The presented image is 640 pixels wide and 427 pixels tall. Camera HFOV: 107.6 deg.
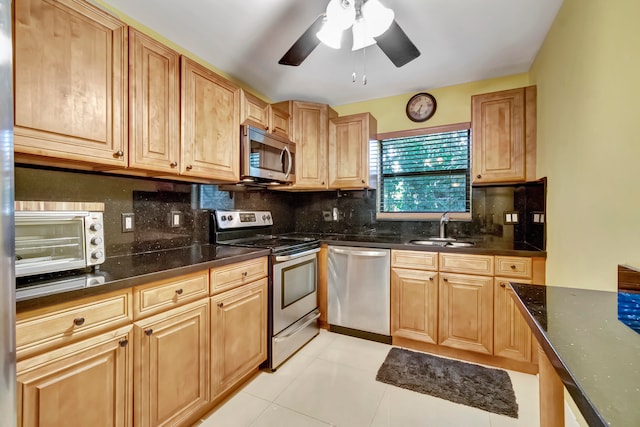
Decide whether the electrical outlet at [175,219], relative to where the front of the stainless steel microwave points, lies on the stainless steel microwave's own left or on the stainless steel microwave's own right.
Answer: on the stainless steel microwave's own right

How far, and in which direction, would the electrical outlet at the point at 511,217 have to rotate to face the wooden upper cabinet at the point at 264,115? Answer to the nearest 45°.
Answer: approximately 45° to its right

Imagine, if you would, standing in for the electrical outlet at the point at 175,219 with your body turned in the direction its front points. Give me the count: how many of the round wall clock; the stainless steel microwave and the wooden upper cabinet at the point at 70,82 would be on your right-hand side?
1

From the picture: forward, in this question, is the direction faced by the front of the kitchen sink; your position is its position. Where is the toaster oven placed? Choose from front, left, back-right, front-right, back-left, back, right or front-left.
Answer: front-right

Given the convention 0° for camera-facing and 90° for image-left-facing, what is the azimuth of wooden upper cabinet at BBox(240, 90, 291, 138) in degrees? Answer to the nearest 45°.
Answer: approximately 315°

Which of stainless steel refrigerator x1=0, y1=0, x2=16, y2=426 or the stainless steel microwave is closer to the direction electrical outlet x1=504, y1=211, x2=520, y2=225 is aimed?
the stainless steel refrigerator

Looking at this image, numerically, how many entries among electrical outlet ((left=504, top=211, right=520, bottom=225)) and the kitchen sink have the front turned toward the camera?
2

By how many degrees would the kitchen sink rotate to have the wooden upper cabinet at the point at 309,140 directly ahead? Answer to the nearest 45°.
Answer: approximately 90° to its right

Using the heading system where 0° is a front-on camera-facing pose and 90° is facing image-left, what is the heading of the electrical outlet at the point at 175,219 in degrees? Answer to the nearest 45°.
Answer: approximately 315°

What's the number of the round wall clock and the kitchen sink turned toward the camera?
2
